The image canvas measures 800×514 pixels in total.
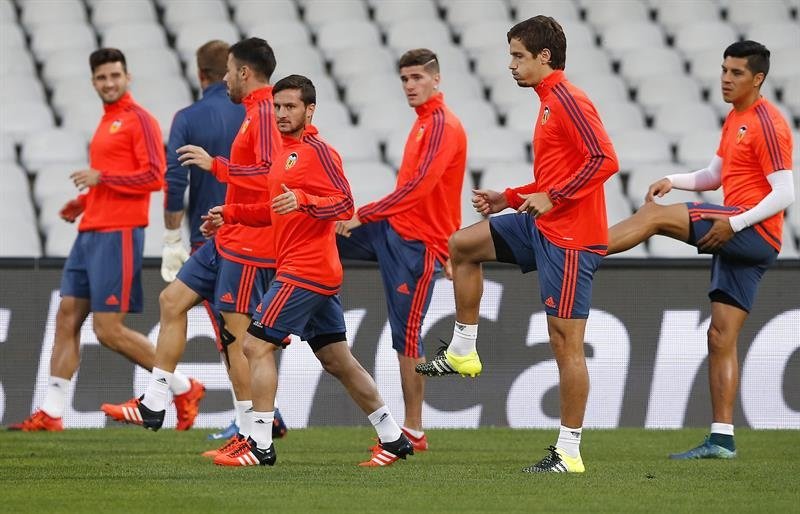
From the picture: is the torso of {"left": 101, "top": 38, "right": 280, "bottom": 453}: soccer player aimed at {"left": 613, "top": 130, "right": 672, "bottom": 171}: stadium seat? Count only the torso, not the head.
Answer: no

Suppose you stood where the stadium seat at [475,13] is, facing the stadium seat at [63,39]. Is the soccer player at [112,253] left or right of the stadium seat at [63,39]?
left

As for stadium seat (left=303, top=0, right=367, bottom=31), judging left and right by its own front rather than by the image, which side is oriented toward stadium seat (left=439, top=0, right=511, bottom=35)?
left

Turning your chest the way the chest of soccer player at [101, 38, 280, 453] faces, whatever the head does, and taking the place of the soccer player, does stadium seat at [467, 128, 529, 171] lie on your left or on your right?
on your right

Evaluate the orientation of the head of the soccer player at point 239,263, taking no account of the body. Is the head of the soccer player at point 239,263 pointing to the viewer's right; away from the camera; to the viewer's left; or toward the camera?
to the viewer's left

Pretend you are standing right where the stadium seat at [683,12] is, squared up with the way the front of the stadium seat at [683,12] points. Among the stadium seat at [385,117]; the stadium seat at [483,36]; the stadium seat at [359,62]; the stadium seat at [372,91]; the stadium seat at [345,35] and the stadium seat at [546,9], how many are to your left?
0

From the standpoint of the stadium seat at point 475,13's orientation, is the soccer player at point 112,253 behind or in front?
in front

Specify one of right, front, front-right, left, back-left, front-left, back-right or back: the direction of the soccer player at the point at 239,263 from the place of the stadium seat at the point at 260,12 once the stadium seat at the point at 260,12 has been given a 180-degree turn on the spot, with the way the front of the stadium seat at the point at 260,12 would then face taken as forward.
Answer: back

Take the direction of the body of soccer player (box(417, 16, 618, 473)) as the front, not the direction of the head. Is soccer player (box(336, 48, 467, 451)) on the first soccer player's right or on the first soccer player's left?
on the first soccer player's right

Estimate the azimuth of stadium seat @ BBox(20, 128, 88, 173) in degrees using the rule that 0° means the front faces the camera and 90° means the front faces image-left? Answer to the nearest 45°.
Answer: approximately 0°

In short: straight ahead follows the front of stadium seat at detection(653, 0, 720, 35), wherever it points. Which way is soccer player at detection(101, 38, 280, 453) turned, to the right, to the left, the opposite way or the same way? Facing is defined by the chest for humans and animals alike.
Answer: to the right

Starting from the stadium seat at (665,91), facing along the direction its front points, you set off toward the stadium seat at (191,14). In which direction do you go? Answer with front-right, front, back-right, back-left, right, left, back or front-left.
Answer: right

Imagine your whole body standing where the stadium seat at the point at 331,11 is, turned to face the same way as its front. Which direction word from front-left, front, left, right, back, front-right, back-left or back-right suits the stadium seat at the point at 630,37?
left

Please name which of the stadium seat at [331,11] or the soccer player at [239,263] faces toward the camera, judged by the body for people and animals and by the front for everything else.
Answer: the stadium seat

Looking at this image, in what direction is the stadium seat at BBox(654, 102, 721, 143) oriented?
toward the camera

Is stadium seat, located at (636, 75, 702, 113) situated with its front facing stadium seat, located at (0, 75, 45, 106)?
no

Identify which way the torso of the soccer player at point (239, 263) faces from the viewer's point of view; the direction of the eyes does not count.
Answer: to the viewer's left

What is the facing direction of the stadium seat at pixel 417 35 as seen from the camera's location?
facing the viewer

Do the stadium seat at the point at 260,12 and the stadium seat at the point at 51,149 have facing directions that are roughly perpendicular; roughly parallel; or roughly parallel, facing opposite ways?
roughly parallel

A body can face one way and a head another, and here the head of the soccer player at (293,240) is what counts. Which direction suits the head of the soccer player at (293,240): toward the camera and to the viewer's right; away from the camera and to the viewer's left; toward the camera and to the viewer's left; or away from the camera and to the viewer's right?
toward the camera and to the viewer's left

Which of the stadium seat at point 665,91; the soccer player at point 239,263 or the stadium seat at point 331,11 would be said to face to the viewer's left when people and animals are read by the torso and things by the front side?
the soccer player
